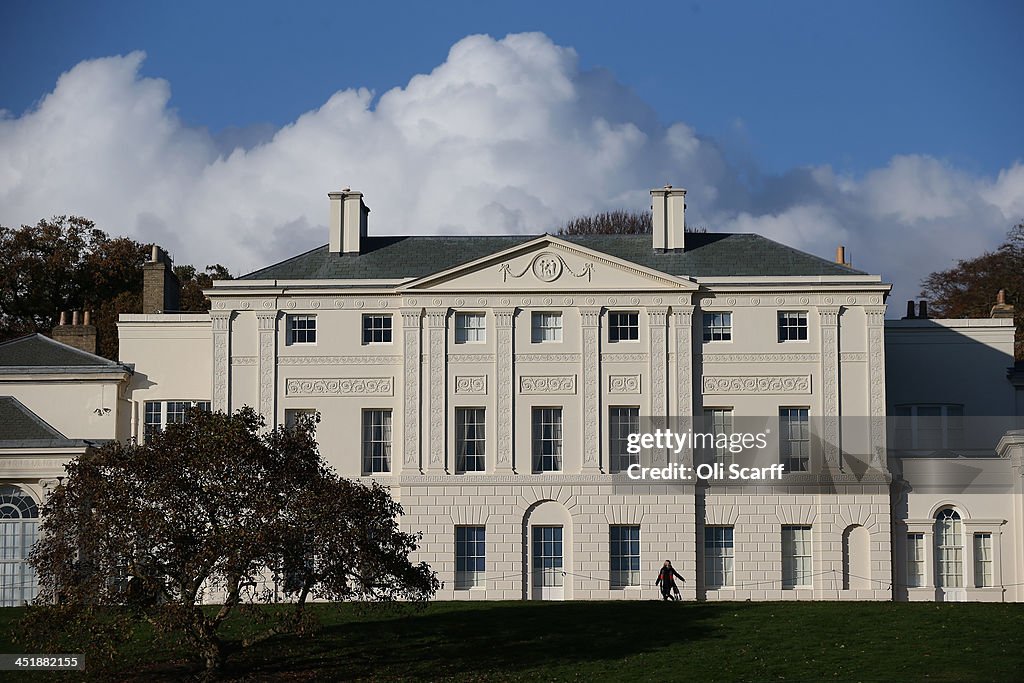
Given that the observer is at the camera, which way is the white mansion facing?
facing the viewer

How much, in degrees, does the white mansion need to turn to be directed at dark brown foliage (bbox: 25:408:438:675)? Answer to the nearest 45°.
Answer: approximately 45° to its right
